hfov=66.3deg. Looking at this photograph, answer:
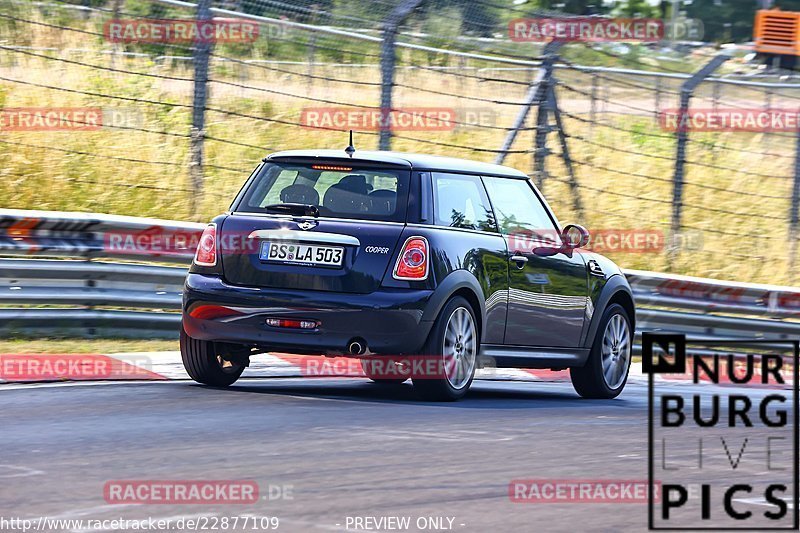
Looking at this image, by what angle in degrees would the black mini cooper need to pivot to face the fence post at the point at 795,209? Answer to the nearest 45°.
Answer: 0° — it already faces it

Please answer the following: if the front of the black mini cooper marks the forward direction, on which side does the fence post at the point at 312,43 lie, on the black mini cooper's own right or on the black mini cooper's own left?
on the black mini cooper's own left
